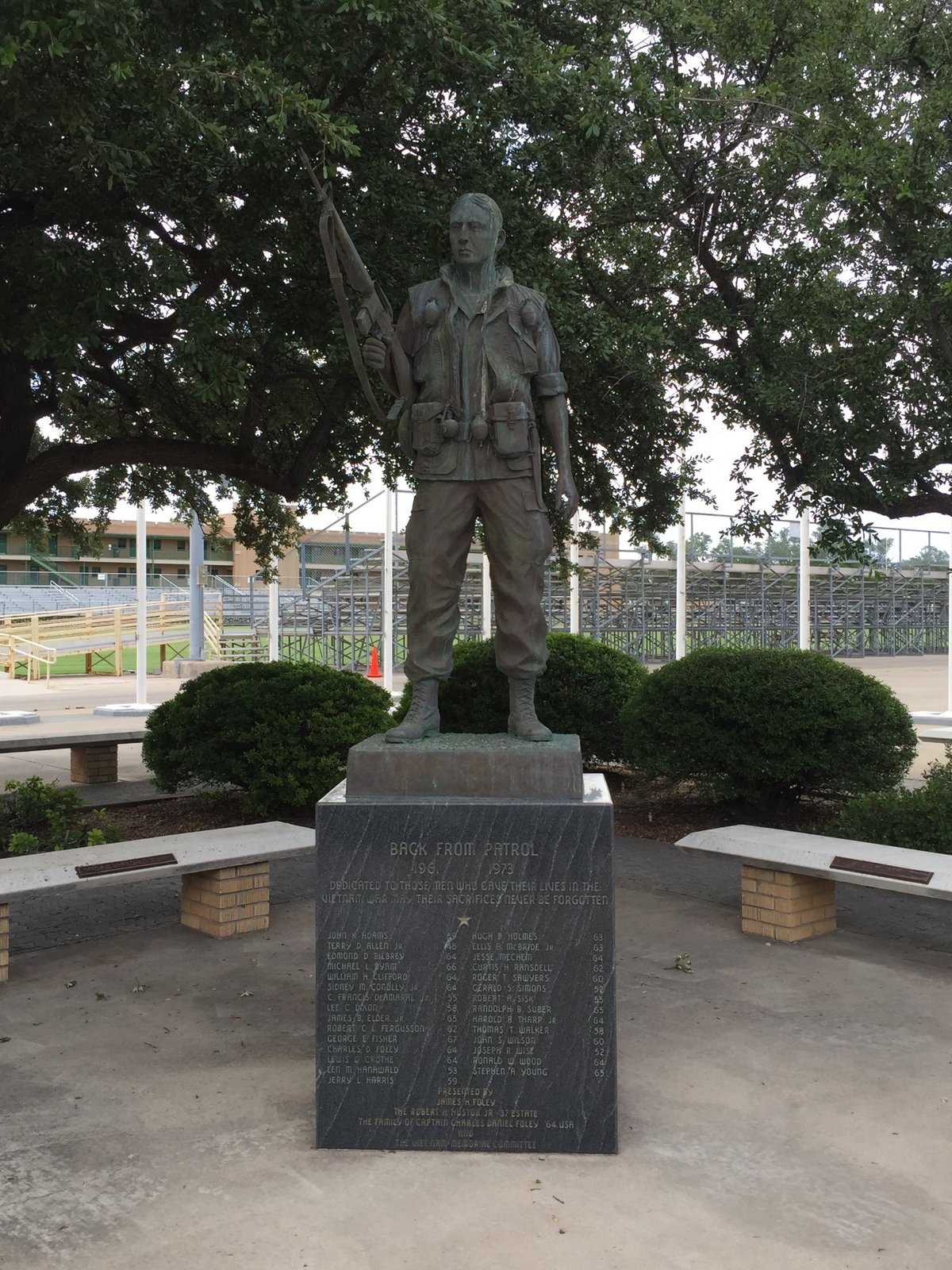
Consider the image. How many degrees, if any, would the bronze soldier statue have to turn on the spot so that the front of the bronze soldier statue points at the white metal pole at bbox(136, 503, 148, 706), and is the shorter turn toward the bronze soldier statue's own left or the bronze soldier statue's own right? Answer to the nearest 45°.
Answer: approximately 180°

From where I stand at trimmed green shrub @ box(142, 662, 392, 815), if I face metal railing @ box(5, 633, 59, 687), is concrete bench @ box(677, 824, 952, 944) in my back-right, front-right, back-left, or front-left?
back-right

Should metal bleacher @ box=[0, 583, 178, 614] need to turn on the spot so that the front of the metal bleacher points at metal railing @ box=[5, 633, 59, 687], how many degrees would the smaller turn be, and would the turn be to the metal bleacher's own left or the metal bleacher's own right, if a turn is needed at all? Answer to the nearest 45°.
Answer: approximately 45° to the metal bleacher's own right

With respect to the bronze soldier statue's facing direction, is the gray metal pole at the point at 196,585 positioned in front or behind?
behind

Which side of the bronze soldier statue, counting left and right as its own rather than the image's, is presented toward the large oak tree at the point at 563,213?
back

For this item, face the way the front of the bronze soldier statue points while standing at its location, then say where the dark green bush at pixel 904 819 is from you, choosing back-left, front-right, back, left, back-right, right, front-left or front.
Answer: back-left

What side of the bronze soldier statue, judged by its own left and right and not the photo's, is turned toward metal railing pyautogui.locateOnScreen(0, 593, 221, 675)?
back

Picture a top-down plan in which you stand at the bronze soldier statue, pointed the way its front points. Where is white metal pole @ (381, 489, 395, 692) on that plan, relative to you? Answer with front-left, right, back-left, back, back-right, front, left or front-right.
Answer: back
